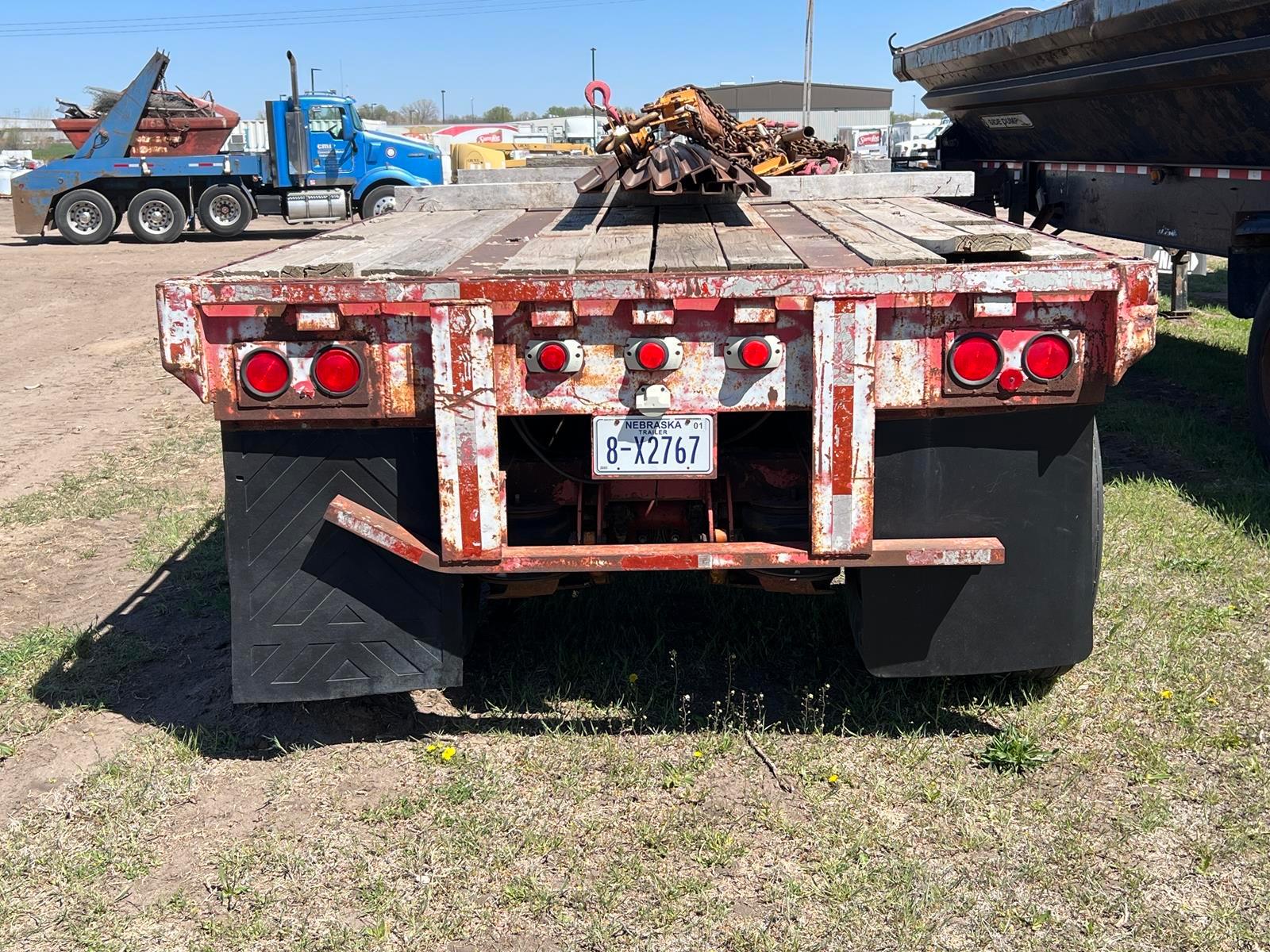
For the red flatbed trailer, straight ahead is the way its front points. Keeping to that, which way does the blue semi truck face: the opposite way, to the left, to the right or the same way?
to the right

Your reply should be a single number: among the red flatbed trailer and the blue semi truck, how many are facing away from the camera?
1

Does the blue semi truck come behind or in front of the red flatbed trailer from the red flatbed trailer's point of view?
in front

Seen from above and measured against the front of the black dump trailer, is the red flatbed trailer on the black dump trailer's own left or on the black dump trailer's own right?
on the black dump trailer's own left

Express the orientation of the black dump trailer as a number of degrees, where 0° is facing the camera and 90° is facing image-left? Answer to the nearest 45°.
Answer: approximately 135°

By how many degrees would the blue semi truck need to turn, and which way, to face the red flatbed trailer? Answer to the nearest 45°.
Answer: approximately 90° to its right

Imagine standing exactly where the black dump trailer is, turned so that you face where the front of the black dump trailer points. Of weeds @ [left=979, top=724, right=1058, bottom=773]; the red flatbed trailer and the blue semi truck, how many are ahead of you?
1

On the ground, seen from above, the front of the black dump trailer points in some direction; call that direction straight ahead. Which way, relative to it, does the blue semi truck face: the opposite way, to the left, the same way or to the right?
to the right

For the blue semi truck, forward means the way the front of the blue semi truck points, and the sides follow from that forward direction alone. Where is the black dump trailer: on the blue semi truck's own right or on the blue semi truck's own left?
on the blue semi truck's own right

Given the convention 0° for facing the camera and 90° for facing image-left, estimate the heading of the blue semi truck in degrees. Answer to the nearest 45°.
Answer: approximately 270°

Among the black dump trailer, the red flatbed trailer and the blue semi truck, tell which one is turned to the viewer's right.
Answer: the blue semi truck

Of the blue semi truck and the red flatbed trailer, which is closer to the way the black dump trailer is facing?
the blue semi truck

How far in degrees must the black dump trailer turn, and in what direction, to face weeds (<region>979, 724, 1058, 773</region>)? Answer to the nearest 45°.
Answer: approximately 135° to its left

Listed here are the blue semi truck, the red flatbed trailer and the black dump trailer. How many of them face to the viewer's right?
1

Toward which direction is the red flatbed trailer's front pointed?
away from the camera

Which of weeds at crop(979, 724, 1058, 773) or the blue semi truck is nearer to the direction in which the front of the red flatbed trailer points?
the blue semi truck
